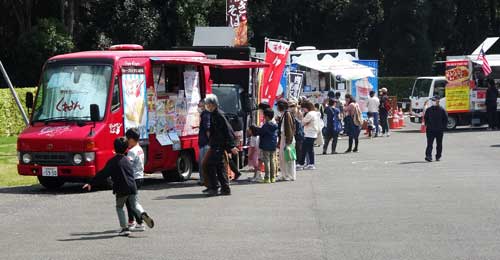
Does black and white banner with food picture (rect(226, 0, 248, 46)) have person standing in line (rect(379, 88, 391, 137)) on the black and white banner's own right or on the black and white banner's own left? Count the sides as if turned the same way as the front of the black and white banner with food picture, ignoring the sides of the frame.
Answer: on the black and white banner's own left

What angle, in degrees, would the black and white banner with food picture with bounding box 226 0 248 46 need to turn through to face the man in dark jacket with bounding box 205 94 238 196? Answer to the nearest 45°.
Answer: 0° — it already faces them

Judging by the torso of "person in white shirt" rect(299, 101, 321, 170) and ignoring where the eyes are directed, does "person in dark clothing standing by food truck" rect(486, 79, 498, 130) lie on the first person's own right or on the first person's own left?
on the first person's own right

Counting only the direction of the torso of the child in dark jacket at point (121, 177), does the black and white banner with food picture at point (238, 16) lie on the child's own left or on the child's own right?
on the child's own right

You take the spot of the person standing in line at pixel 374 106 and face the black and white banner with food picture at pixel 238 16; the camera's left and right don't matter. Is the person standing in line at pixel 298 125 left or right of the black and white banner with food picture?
left

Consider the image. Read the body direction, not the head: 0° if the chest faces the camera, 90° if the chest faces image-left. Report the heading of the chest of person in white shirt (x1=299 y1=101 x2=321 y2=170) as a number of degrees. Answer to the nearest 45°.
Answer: approximately 90°

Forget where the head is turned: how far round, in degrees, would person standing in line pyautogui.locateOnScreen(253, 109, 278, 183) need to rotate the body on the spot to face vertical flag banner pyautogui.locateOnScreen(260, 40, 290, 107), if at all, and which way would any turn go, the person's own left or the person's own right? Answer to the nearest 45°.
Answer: approximately 45° to the person's own right

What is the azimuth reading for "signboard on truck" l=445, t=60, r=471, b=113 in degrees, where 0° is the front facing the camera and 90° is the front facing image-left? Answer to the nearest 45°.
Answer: approximately 0°

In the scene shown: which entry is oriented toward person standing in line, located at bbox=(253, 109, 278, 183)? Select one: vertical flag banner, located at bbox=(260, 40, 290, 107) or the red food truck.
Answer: the vertical flag banner
